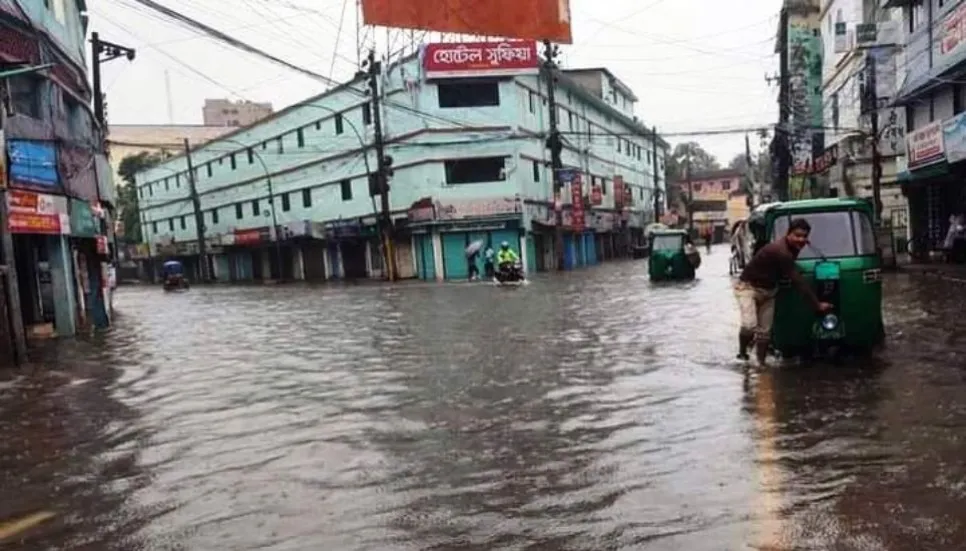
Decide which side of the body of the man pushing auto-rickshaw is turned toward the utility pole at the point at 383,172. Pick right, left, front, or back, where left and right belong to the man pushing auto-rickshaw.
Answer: back

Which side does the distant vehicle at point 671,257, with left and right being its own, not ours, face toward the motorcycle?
right

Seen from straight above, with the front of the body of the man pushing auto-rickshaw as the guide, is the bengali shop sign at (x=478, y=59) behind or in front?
behind

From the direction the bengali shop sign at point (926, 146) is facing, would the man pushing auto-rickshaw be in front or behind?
in front

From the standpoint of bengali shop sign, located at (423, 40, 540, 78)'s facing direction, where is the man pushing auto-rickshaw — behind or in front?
in front
